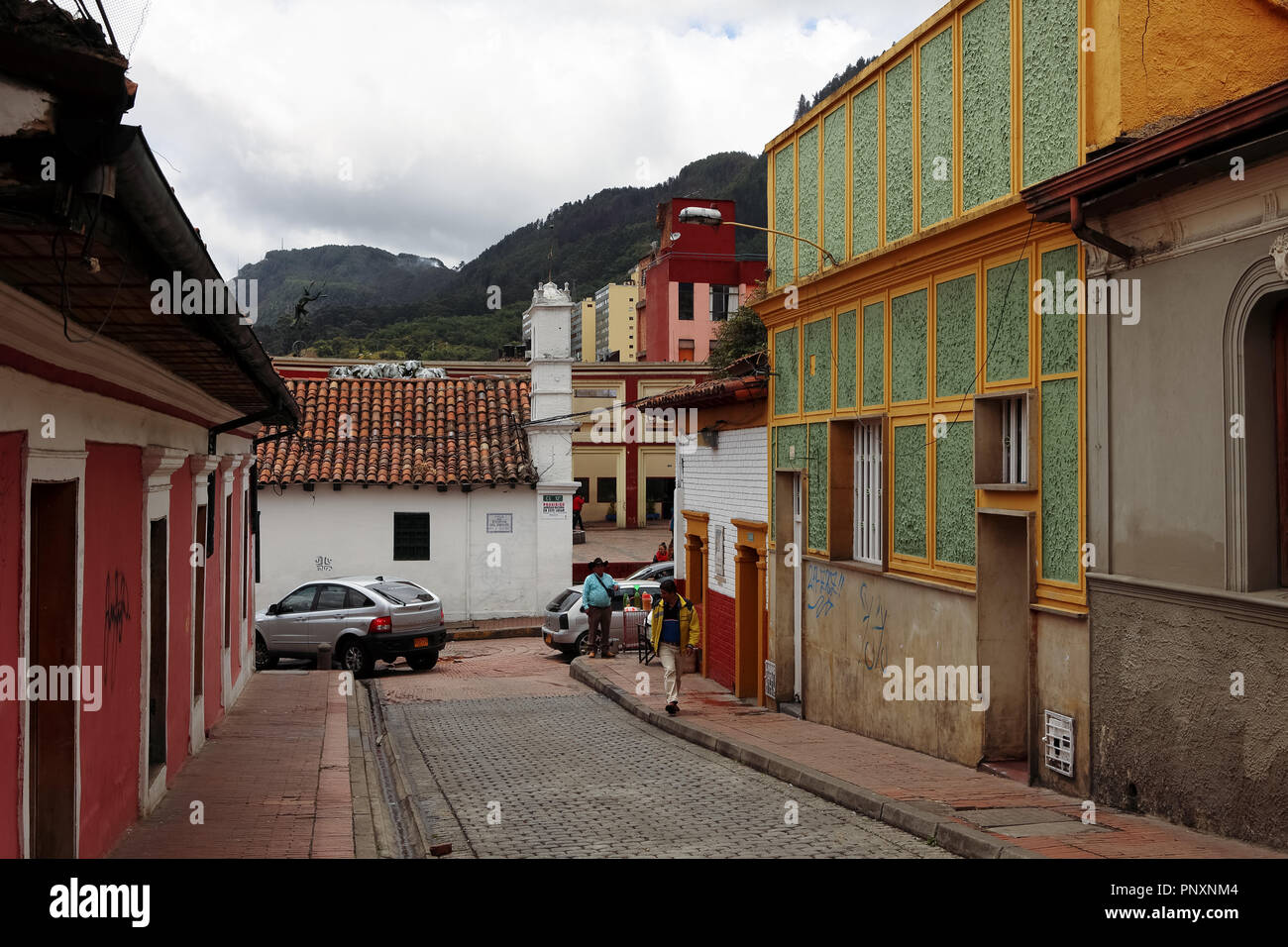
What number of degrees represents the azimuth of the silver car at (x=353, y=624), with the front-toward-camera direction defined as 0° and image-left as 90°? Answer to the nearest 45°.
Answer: approximately 135°

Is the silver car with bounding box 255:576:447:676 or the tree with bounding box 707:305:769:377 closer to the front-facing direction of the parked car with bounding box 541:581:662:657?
the tree

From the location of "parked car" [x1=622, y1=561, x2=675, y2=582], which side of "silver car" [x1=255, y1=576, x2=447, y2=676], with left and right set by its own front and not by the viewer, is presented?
right

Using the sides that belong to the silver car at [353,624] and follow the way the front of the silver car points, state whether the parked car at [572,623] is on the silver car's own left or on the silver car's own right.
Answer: on the silver car's own right

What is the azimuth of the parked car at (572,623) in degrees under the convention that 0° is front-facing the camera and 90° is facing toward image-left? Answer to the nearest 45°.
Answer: approximately 225°

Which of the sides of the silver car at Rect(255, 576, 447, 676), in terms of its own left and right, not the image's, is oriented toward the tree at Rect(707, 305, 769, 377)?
right

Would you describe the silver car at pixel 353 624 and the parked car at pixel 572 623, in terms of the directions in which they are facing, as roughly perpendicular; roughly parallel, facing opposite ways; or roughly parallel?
roughly perpendicular
